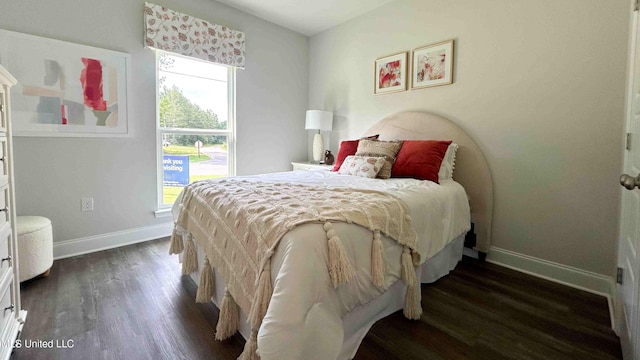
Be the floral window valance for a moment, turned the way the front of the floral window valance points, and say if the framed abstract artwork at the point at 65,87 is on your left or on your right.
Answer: on your right

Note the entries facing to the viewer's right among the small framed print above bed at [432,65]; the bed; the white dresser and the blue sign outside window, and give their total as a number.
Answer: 1

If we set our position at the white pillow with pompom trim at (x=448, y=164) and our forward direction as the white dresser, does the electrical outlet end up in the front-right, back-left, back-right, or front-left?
front-right

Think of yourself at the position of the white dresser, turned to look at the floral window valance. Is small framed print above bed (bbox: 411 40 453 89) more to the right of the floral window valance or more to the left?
right

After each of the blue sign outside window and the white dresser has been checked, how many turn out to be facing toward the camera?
1

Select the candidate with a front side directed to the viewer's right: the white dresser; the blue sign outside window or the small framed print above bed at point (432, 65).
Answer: the white dresser

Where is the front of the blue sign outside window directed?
toward the camera

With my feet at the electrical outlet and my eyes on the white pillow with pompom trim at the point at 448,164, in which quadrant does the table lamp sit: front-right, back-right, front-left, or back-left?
front-left

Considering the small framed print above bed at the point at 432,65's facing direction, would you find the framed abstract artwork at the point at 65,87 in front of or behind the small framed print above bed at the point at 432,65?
in front

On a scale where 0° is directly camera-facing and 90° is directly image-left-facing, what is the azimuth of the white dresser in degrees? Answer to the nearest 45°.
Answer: approximately 270°

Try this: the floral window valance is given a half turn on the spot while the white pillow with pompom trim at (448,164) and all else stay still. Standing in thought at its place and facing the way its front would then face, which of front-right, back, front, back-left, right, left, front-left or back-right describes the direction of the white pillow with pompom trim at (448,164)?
back

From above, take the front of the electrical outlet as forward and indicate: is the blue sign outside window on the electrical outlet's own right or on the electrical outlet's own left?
on the electrical outlet's own left

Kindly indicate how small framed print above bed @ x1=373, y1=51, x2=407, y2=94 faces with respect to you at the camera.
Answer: facing the viewer and to the left of the viewer

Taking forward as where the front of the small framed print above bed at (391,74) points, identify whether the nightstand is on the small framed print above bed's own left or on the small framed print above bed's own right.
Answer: on the small framed print above bed's own right

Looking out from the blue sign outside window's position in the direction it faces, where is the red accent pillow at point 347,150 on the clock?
The red accent pillow is roughly at 10 o'clock from the blue sign outside window.

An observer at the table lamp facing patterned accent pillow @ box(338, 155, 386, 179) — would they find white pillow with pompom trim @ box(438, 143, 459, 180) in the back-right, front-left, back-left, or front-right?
front-left
